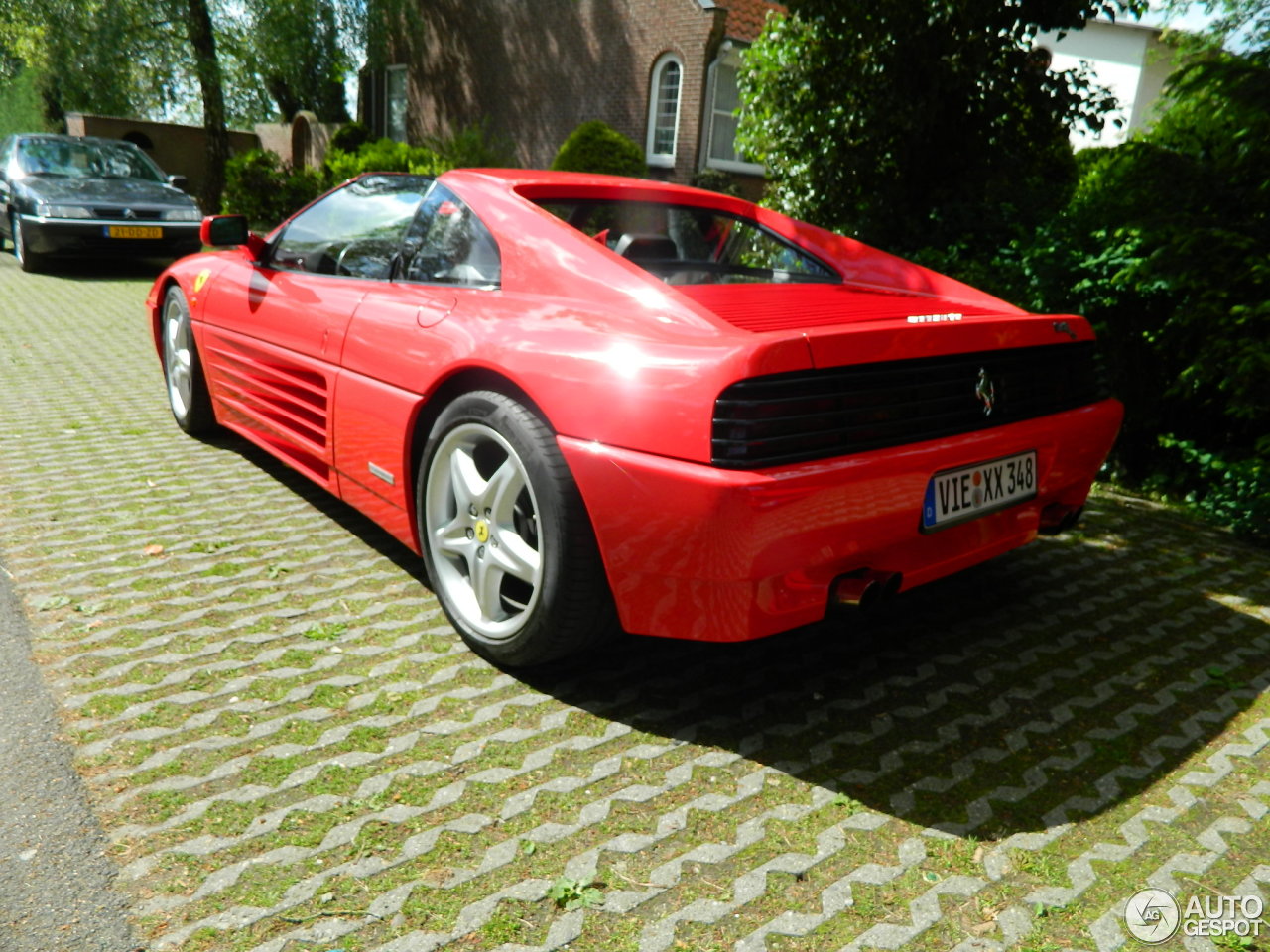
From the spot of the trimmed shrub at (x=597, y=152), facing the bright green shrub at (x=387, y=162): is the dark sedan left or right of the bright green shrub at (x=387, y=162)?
left

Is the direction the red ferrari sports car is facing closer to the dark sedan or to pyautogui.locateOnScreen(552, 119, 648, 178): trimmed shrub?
the dark sedan

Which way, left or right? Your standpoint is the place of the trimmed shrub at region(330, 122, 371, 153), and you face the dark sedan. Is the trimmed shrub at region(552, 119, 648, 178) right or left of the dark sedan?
left

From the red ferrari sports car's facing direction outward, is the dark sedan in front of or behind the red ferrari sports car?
in front

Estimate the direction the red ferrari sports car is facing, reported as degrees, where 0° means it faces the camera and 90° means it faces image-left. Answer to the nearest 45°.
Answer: approximately 135°

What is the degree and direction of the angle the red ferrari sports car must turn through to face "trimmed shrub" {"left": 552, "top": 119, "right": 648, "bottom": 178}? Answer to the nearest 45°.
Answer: approximately 45° to its right

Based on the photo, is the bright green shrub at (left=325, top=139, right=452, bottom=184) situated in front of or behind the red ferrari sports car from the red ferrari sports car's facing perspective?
in front
